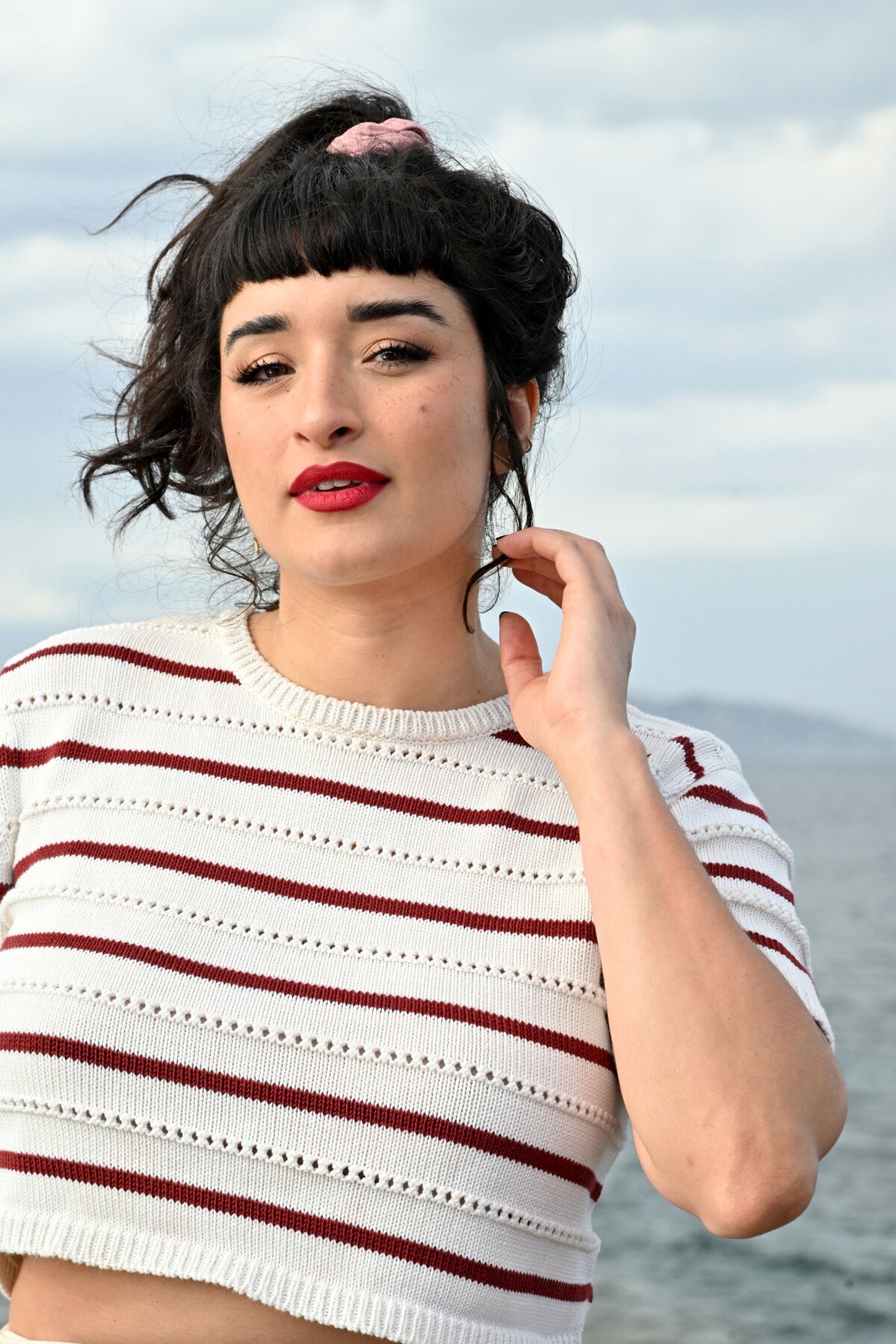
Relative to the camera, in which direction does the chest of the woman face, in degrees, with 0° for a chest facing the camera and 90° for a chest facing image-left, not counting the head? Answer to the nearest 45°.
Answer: approximately 0°
